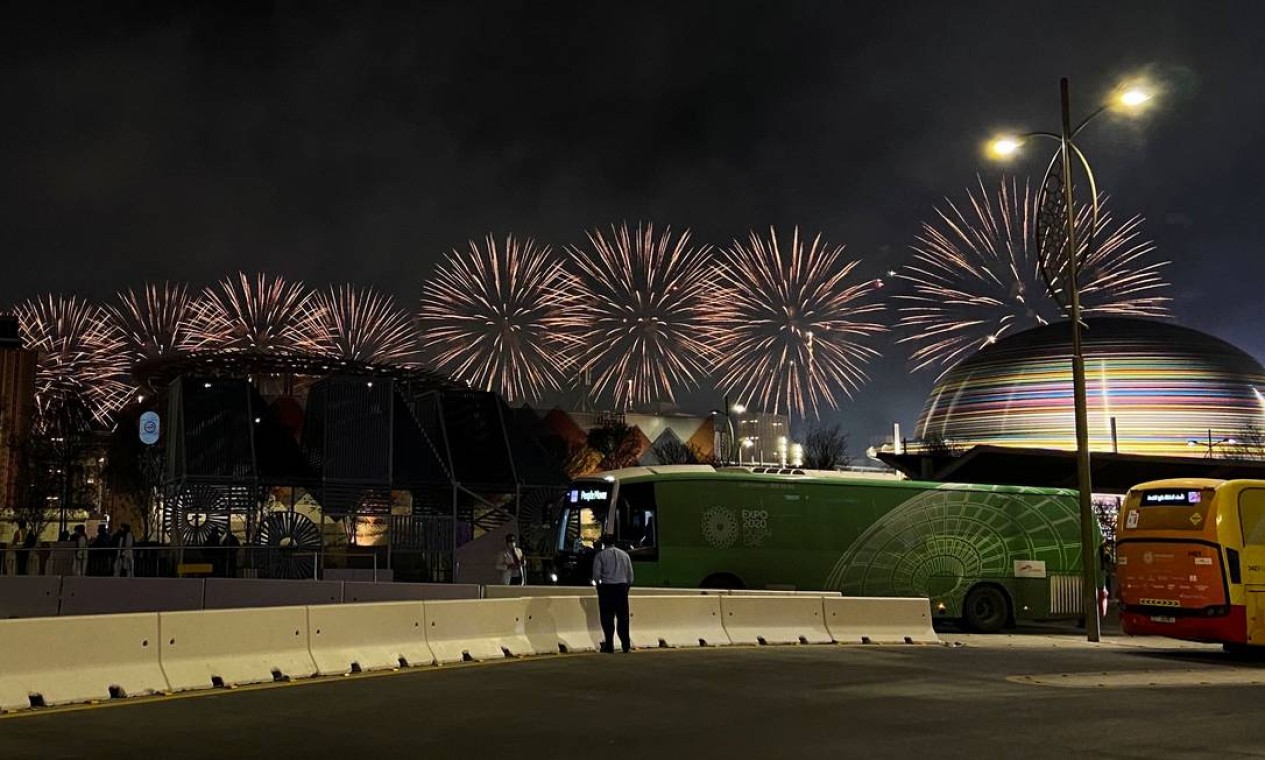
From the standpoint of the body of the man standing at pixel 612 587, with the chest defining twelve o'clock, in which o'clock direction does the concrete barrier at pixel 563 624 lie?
The concrete barrier is roughly at 11 o'clock from the man standing.

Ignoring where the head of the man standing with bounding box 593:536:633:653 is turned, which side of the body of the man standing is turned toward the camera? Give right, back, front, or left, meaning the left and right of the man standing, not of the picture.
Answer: back

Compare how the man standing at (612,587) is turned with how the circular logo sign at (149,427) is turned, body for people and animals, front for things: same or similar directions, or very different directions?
very different directions

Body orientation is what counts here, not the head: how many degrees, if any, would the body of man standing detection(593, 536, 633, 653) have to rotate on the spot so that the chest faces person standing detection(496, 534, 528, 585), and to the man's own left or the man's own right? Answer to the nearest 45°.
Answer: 0° — they already face them

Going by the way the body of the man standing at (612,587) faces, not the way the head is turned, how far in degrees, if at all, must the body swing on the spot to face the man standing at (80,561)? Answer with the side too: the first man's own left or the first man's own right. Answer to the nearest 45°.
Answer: approximately 45° to the first man's own left

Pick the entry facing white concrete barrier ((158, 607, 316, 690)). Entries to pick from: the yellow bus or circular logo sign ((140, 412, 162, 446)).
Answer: the circular logo sign
